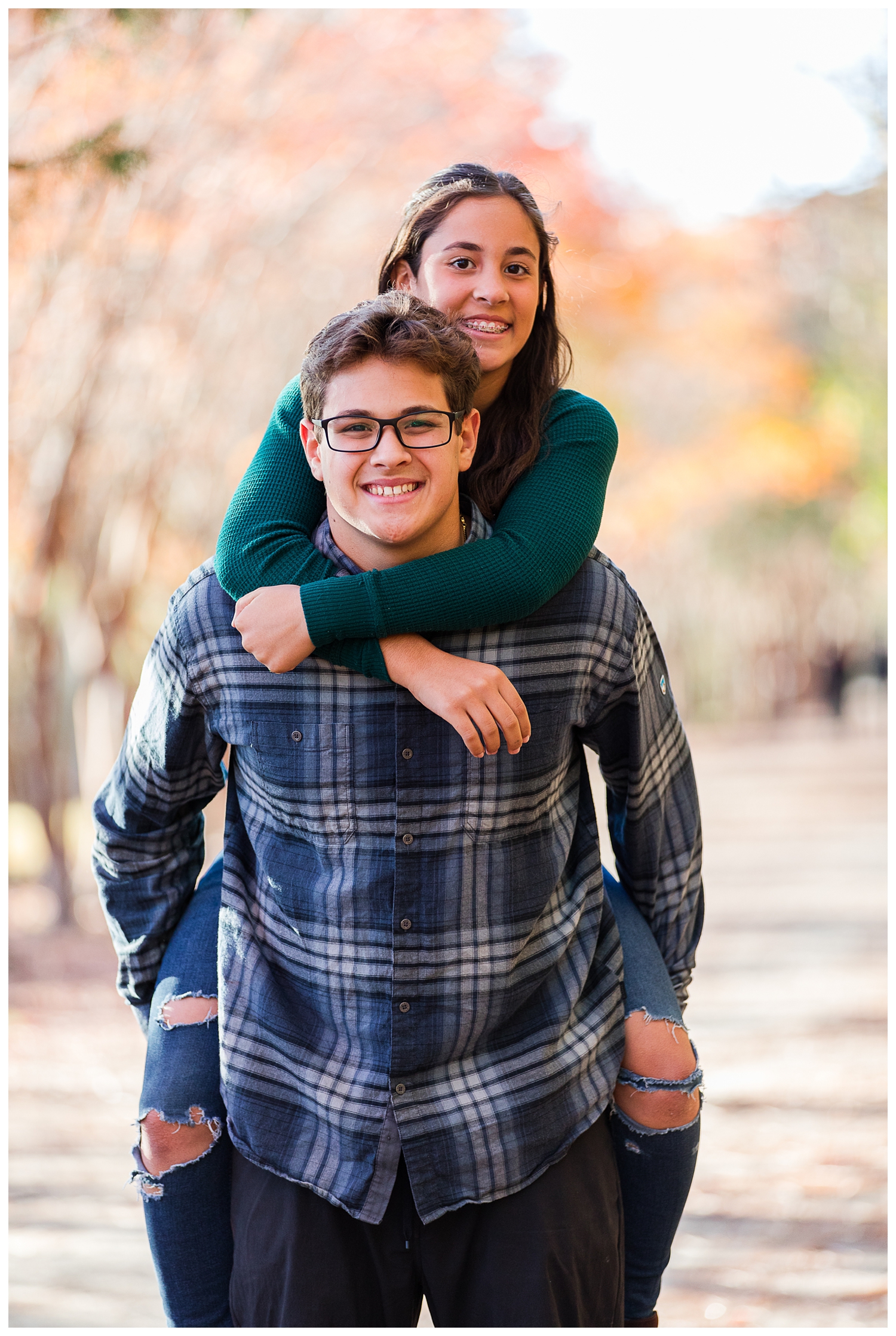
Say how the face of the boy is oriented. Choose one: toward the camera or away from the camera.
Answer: toward the camera

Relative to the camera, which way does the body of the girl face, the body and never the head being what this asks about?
toward the camera

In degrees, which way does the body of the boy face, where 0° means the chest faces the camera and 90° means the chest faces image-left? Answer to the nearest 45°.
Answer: approximately 0°
